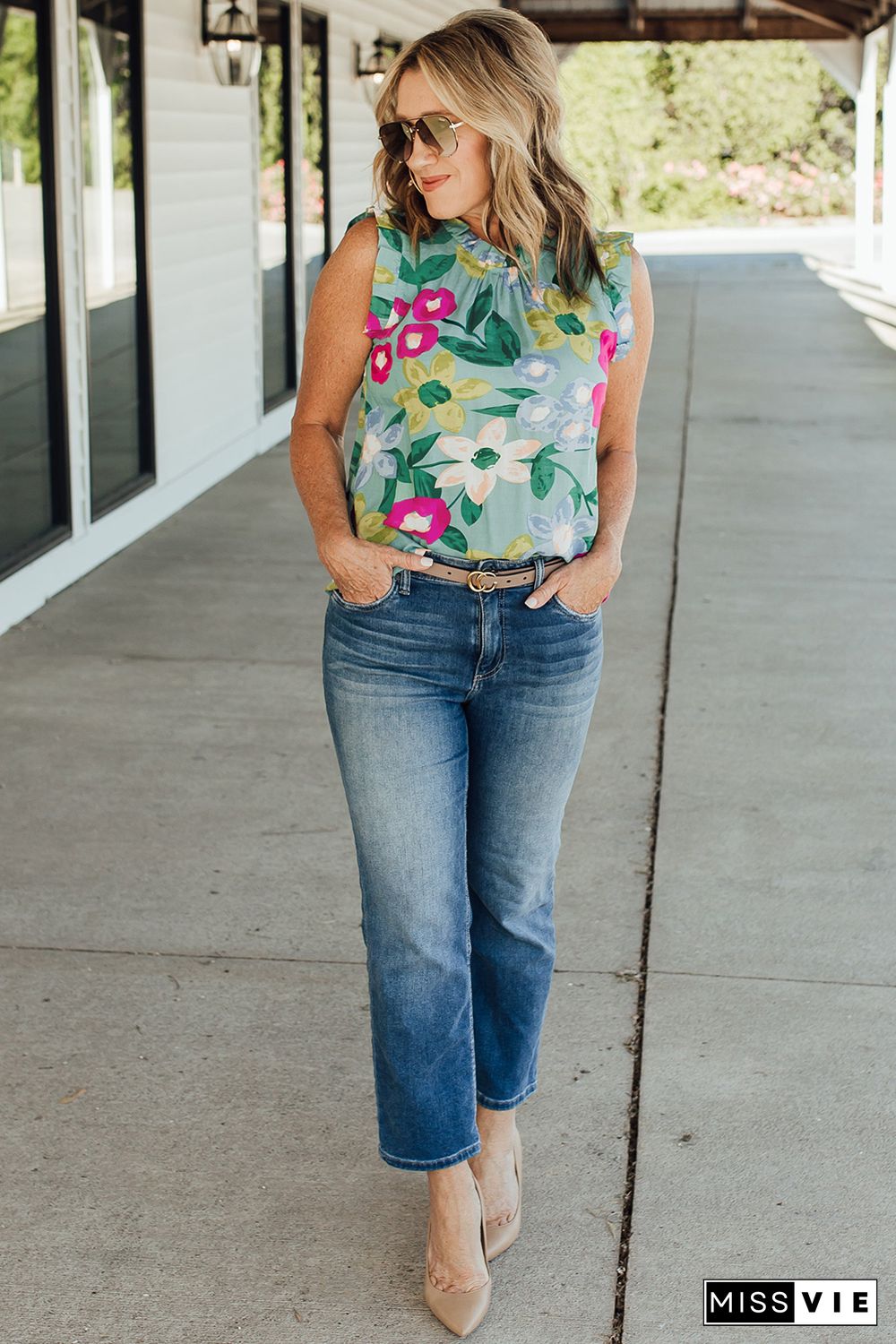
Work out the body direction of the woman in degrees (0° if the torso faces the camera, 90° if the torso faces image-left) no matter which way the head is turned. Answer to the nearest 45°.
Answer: approximately 0°

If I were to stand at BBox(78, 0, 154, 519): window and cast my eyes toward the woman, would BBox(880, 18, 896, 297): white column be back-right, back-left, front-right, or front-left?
back-left

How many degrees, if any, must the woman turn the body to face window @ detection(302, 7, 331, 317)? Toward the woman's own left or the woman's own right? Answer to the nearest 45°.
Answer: approximately 180°

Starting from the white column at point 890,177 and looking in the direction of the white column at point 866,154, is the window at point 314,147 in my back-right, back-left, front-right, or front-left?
back-left

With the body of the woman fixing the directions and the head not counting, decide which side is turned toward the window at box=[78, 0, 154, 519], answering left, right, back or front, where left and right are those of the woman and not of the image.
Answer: back

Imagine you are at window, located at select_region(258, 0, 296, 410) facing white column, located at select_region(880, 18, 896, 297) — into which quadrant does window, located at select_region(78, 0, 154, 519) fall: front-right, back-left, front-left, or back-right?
back-right

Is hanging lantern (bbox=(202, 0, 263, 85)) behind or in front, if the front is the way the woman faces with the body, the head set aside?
behind

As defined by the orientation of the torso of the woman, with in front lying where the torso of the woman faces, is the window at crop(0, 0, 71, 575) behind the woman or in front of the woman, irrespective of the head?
behind

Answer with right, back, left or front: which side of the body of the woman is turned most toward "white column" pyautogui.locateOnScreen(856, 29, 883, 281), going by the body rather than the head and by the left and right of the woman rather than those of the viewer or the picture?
back

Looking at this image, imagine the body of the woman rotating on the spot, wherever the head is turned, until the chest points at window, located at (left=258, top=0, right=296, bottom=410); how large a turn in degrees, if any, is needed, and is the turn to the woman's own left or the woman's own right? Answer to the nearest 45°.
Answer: approximately 180°
